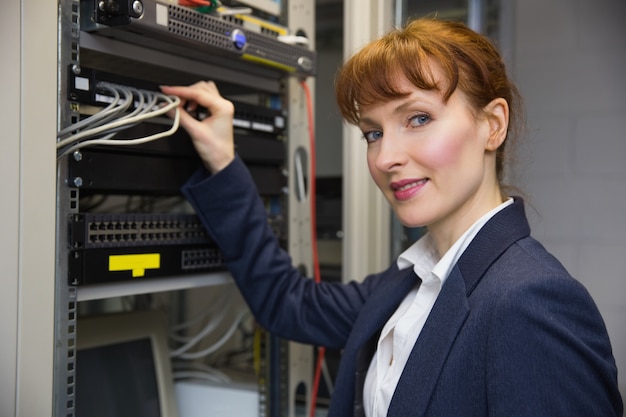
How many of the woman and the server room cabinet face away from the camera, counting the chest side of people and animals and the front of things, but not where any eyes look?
0

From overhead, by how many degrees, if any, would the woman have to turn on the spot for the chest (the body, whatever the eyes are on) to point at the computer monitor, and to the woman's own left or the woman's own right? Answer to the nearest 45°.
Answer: approximately 45° to the woman's own right

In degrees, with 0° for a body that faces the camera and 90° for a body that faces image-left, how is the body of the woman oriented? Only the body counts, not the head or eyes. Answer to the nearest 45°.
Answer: approximately 45°

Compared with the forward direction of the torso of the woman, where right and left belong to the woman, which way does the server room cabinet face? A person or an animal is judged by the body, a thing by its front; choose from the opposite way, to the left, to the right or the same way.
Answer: to the left

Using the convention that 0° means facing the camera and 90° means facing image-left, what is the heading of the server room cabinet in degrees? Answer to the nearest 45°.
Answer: approximately 315°
